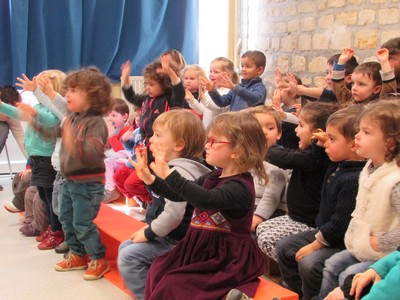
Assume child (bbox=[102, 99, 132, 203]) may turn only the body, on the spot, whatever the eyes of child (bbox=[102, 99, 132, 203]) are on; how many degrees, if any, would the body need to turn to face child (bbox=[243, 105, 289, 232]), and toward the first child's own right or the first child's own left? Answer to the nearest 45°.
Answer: approximately 135° to the first child's own left

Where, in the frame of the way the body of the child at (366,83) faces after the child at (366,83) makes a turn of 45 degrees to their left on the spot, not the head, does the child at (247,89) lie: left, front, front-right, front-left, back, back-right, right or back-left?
back-right

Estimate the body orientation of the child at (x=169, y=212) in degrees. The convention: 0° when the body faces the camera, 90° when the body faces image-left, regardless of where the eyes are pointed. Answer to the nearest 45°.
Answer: approximately 90°

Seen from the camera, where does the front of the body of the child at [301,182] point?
to the viewer's left

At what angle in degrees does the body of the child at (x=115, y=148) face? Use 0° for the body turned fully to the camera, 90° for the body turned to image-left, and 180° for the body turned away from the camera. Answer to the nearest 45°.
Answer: approximately 90°

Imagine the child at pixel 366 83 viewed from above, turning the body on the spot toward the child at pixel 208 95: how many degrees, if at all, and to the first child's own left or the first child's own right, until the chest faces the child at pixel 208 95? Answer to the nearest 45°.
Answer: approximately 90° to the first child's own right

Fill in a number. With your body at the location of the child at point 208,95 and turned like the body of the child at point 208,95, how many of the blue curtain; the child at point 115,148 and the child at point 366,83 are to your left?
1

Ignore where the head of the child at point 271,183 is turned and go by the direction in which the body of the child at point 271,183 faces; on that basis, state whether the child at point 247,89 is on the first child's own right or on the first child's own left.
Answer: on the first child's own right

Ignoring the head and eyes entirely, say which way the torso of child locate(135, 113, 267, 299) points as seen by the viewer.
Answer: to the viewer's left

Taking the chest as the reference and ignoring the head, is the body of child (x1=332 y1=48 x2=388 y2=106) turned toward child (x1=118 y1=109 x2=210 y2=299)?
yes
